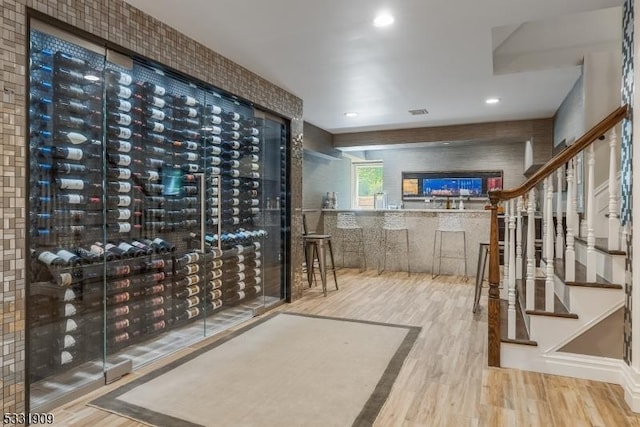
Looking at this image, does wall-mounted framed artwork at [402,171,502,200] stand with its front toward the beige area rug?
yes

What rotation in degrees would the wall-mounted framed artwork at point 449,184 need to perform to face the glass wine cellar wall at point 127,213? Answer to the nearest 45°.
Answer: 0° — it already faces it

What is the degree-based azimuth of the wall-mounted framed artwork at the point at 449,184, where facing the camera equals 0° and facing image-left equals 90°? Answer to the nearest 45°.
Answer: approximately 0°

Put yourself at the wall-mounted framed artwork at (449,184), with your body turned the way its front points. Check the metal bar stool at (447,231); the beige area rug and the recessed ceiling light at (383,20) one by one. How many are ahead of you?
3
